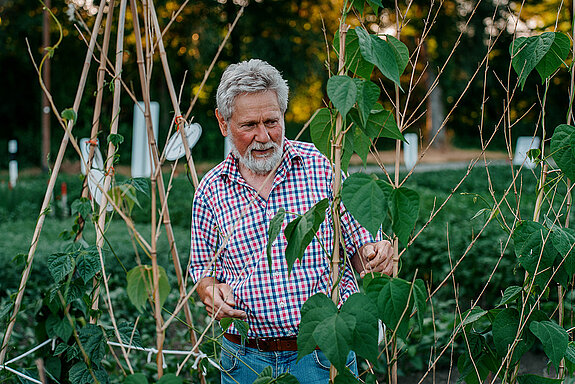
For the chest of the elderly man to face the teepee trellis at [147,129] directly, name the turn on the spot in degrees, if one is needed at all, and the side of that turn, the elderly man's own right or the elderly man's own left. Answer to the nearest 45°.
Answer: approximately 45° to the elderly man's own right

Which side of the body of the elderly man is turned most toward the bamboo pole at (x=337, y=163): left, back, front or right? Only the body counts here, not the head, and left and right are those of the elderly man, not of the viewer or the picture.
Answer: front

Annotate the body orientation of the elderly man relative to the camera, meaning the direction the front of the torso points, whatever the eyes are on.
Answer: toward the camera
